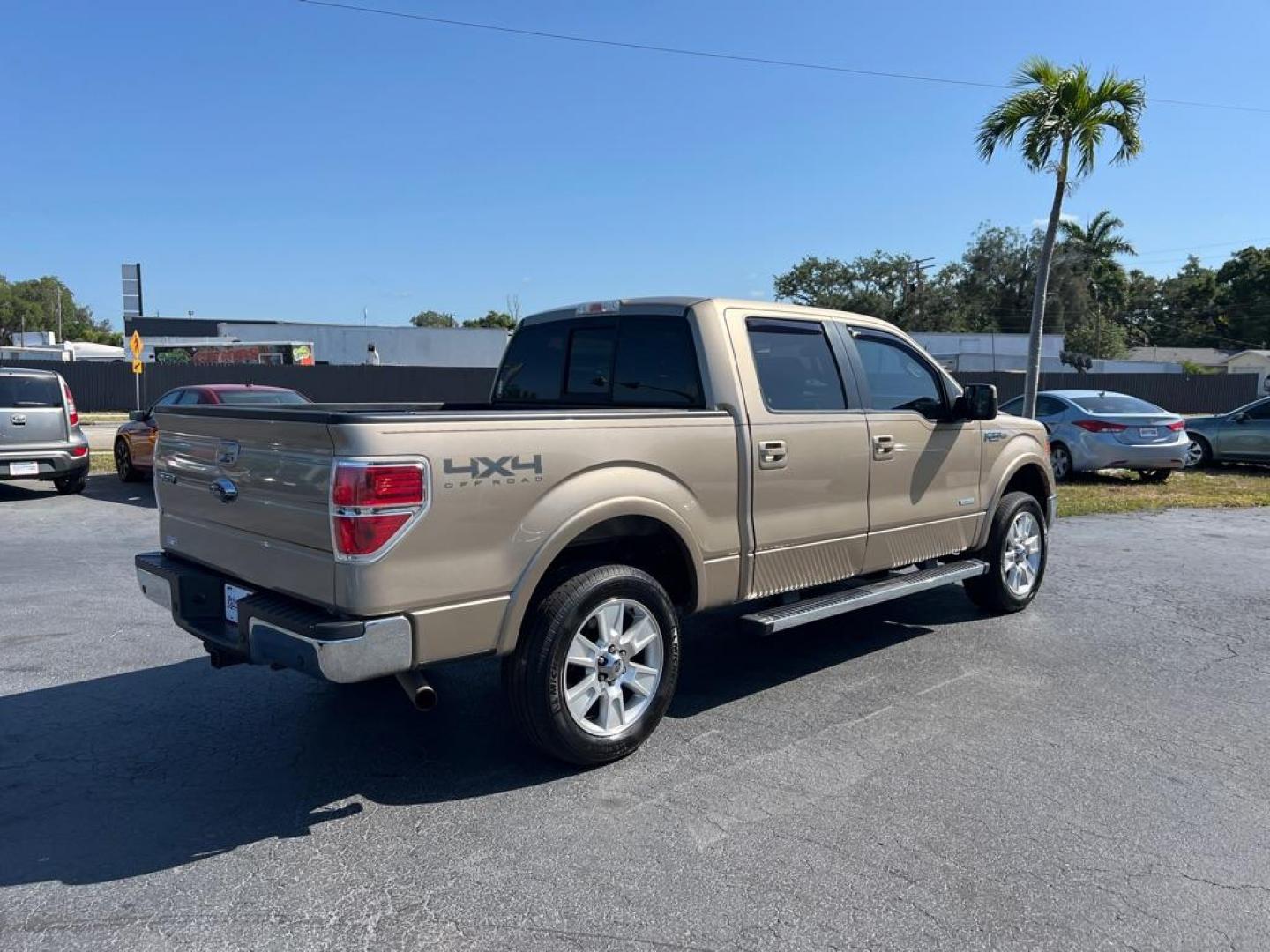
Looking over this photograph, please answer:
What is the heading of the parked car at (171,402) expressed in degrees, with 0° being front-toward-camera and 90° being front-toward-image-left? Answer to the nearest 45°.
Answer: approximately 135°

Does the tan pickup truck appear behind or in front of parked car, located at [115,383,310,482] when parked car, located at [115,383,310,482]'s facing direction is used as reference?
behind

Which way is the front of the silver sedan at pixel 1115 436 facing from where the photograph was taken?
facing away from the viewer and to the left of the viewer

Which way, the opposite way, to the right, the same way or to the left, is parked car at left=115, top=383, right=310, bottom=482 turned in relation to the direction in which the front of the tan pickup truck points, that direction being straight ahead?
to the left

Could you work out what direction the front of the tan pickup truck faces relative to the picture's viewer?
facing away from the viewer and to the right of the viewer

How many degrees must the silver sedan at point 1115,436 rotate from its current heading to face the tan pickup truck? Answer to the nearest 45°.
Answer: approximately 135° to its left

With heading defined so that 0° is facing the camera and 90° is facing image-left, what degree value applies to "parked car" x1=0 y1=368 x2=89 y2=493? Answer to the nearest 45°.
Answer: approximately 180°

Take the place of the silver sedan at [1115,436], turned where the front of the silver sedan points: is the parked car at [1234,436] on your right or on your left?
on your right

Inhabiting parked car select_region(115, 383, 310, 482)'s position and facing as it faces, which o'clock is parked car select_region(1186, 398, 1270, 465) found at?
parked car select_region(1186, 398, 1270, 465) is roughly at 5 o'clock from parked car select_region(115, 383, 310, 482).

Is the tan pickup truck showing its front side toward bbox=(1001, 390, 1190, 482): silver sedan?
yes
